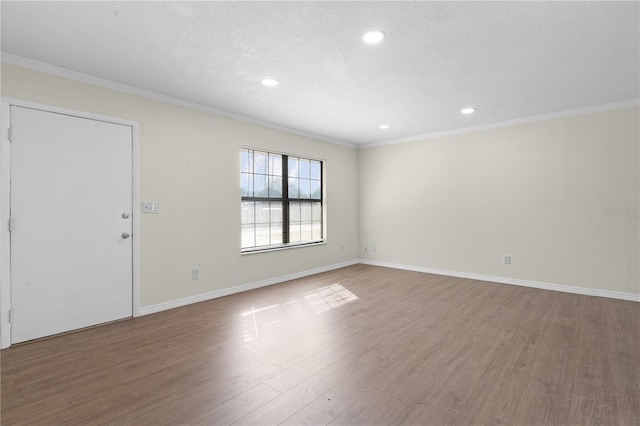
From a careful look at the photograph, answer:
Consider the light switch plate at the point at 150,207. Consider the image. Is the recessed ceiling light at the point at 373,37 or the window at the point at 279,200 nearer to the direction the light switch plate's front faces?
the recessed ceiling light

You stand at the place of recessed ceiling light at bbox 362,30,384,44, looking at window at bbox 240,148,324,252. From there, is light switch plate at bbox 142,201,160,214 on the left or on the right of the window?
left

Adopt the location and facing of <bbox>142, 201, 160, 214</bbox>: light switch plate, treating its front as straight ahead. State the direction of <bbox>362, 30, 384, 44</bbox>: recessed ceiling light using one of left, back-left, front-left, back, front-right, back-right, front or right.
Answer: front-left

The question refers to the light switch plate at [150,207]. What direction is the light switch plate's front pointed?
toward the camera

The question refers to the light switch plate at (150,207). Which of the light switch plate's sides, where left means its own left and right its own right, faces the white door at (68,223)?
right

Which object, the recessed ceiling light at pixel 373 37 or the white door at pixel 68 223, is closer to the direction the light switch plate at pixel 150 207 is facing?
the recessed ceiling light
